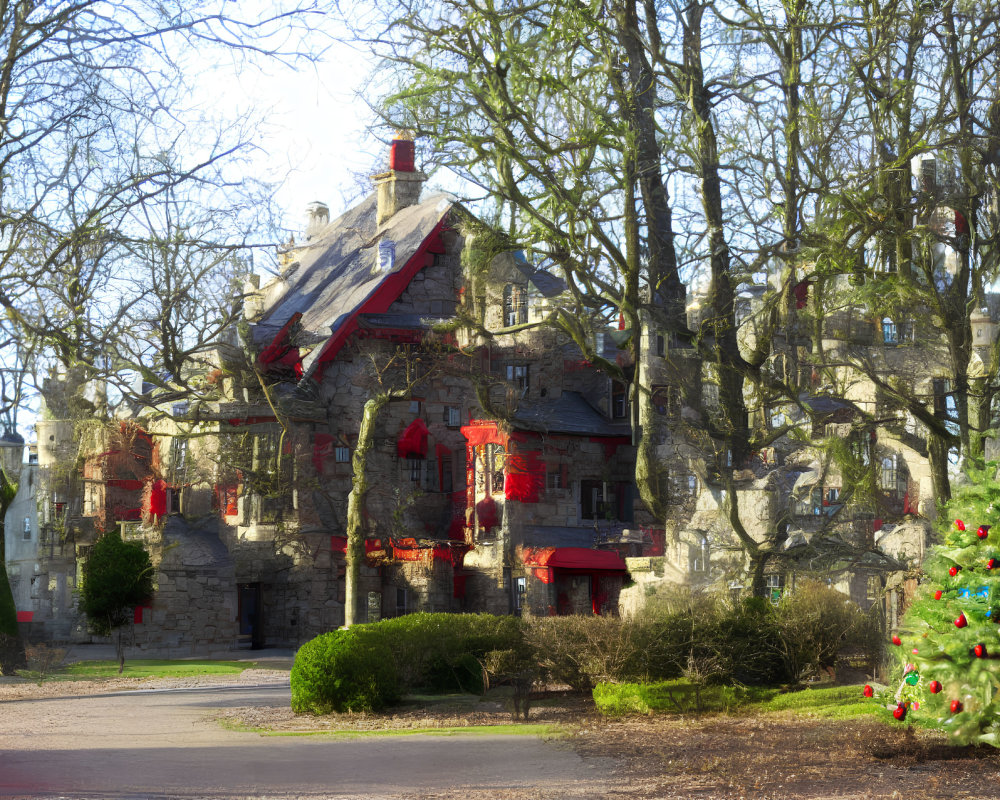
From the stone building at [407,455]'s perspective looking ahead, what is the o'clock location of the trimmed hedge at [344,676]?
The trimmed hedge is roughly at 12 o'clock from the stone building.

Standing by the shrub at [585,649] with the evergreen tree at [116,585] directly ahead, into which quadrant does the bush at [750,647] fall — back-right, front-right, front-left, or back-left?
back-right

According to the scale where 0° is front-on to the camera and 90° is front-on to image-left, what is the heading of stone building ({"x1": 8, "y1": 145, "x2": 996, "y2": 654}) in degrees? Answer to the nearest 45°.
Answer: approximately 0°

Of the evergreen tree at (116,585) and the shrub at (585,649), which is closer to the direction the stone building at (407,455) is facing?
the shrub

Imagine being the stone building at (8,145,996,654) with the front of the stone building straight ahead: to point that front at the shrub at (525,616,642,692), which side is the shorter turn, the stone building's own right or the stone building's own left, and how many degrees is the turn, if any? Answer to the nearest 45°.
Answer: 0° — it already faces it

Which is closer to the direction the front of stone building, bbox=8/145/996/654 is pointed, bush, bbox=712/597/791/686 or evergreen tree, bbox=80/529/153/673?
the bush

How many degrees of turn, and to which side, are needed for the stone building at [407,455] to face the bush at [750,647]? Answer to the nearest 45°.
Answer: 0° — it already faces it

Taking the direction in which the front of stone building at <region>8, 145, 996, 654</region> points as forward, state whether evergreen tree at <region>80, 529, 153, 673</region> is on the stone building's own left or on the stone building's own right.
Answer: on the stone building's own right
